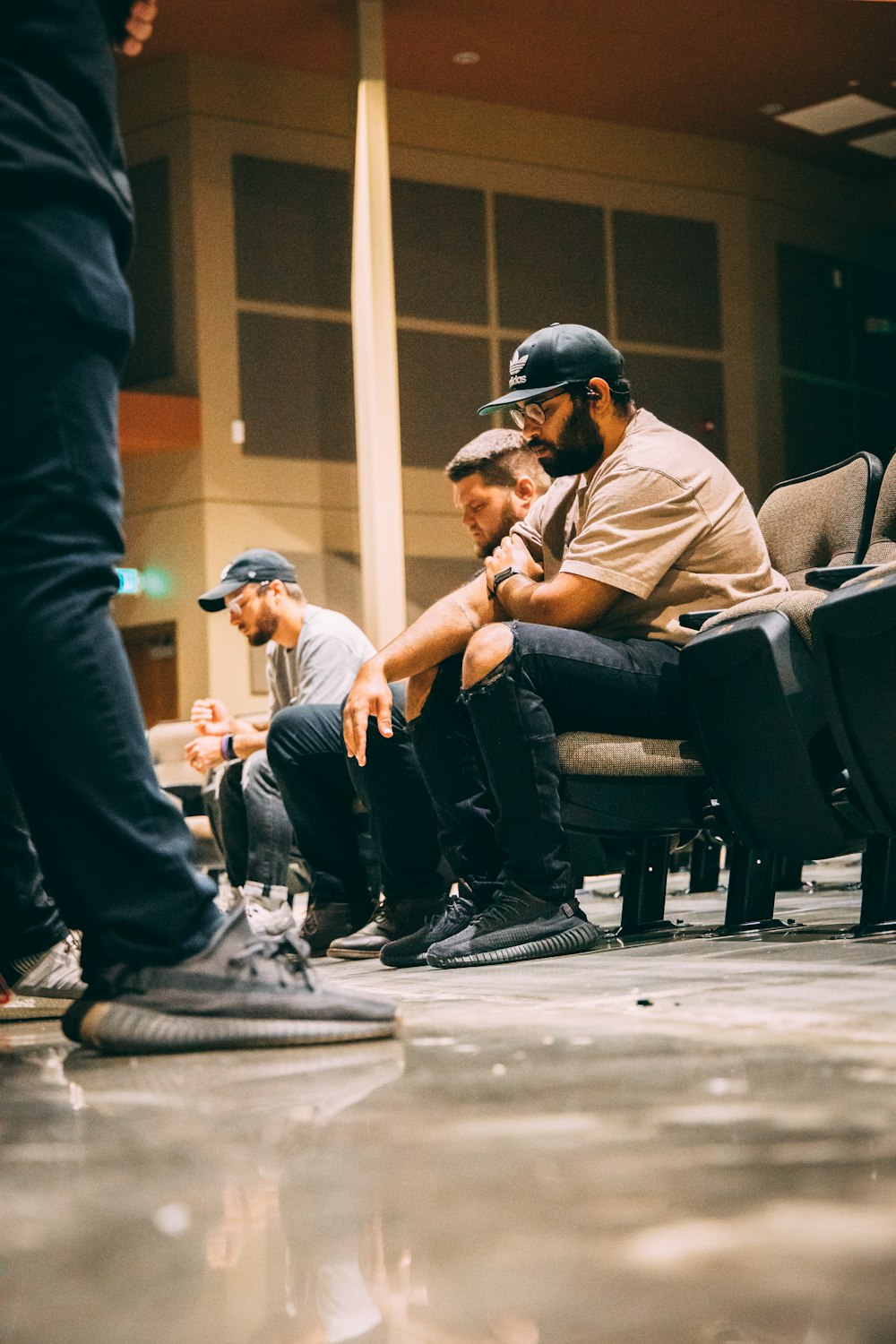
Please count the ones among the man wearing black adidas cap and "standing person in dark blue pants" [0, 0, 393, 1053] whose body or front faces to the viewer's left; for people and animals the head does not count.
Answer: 1

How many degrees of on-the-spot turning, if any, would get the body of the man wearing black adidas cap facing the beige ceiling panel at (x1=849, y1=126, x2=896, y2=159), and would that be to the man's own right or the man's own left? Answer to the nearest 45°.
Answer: approximately 90° to the man's own right

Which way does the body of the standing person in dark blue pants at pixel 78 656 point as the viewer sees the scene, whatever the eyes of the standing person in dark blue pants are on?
to the viewer's right

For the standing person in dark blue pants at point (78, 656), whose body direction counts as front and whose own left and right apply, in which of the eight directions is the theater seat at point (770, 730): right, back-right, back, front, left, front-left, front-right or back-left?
front-left

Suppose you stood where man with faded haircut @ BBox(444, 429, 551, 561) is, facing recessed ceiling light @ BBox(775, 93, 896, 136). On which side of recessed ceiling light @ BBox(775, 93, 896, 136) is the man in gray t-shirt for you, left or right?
left

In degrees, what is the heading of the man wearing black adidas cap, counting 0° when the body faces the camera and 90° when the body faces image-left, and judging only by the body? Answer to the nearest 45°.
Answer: approximately 90°

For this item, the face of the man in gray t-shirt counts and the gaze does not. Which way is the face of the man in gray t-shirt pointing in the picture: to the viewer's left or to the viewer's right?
to the viewer's left

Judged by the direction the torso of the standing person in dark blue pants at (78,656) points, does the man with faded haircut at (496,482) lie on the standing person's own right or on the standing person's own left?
on the standing person's own left

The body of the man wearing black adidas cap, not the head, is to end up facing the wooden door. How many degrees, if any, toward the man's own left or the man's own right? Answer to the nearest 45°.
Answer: approximately 90° to the man's own right
